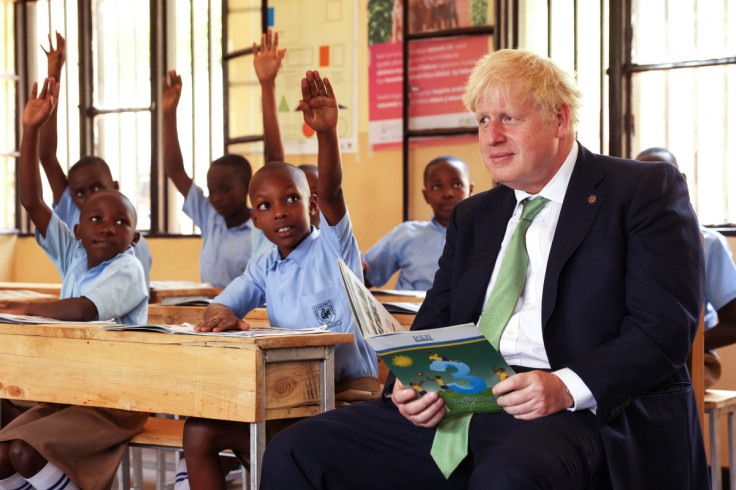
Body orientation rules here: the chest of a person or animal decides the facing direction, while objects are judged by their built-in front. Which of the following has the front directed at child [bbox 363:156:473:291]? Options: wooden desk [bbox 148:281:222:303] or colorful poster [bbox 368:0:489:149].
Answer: the colorful poster

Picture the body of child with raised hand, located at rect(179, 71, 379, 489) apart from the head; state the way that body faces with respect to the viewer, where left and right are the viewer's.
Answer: facing the viewer and to the left of the viewer

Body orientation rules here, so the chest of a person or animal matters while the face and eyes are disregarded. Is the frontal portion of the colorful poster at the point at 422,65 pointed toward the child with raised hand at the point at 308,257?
yes

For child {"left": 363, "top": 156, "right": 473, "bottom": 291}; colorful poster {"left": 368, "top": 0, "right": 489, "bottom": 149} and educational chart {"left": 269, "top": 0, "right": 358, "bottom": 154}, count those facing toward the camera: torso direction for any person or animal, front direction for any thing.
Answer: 3

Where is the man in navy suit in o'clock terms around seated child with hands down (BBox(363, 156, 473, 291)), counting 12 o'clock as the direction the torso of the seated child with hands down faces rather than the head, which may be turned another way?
The man in navy suit is roughly at 12 o'clock from the seated child with hands down.

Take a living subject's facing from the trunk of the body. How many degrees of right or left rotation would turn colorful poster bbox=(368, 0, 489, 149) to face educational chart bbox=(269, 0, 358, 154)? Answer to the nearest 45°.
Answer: approximately 135° to its right

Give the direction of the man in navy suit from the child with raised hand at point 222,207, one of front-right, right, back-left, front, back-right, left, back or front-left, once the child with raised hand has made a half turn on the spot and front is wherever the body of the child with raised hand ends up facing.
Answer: back-right

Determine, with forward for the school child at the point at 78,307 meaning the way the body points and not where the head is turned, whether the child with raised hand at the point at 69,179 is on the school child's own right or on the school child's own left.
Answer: on the school child's own right
